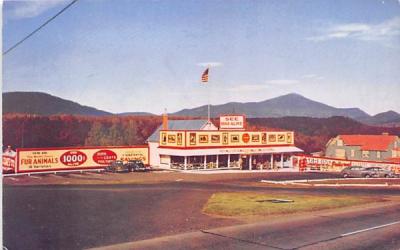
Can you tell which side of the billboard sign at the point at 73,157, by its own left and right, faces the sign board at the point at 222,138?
left

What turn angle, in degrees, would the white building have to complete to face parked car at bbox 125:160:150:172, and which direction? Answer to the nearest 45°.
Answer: approximately 90° to its right

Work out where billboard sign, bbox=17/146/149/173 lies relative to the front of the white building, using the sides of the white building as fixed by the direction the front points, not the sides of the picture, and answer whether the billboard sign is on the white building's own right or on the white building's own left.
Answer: on the white building's own right

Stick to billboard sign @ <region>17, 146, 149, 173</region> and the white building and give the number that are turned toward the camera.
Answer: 2

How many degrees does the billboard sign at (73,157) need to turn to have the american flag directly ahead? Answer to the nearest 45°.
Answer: approximately 90° to its left

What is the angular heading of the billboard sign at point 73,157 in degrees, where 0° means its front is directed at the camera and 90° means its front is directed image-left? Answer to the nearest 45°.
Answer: approximately 0°

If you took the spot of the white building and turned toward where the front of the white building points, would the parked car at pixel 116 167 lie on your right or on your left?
on your right

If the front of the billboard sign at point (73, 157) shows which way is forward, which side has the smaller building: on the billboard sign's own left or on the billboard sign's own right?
on the billboard sign's own left
